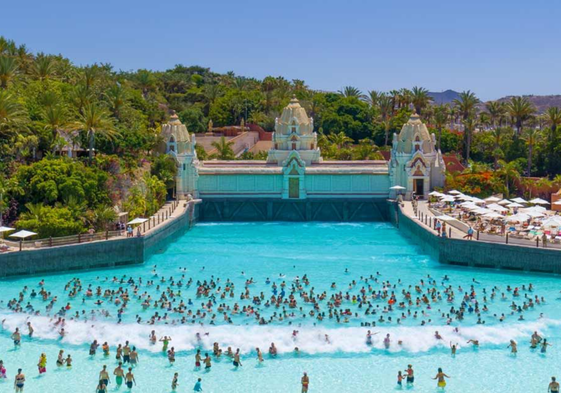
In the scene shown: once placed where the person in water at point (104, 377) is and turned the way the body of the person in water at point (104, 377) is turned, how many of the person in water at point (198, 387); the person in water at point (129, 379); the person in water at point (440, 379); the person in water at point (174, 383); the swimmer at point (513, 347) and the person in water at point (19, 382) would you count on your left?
1

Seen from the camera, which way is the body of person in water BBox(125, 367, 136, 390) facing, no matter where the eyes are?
away from the camera

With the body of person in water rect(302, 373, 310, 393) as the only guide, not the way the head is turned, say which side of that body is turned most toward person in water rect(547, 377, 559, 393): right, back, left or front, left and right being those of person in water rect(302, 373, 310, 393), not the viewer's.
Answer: right

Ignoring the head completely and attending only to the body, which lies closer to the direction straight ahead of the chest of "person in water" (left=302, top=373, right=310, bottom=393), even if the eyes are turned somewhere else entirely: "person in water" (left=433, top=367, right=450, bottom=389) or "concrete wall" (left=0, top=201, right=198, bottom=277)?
the concrete wall

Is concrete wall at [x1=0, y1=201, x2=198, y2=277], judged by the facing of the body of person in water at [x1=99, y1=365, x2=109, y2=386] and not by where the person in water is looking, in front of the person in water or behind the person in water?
in front

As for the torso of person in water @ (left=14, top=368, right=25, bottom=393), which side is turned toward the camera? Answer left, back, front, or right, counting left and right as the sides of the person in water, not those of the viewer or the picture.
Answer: back

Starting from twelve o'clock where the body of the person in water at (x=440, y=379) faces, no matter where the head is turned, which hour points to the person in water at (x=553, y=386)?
the person in water at (x=553, y=386) is roughly at 3 o'clock from the person in water at (x=440, y=379).

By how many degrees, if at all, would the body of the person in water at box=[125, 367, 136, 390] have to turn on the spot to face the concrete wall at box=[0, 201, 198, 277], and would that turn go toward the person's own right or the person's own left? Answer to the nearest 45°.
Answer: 0° — they already face it

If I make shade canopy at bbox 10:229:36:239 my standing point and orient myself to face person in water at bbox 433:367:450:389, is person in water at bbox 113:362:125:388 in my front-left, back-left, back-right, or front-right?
front-right

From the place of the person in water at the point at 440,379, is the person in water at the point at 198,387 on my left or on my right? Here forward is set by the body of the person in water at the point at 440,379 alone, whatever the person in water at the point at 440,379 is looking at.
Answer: on my left

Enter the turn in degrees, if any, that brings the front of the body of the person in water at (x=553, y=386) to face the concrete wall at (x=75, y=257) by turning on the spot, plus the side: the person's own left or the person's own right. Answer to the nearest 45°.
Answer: approximately 90° to the person's own left

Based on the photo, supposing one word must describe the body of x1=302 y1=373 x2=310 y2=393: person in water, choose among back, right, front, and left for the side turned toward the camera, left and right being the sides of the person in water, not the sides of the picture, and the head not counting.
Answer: back

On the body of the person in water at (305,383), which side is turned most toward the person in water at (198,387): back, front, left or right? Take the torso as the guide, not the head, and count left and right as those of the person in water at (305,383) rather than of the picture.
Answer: left

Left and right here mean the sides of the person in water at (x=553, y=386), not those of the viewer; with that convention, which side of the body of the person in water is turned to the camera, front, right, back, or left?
back

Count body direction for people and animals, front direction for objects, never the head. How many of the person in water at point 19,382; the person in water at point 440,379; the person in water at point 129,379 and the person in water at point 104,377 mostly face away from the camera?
4

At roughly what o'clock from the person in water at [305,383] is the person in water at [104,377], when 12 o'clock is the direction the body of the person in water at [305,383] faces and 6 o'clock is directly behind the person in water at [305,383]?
the person in water at [104,377] is roughly at 9 o'clock from the person in water at [305,383].

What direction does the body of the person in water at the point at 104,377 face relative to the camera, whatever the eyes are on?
away from the camera

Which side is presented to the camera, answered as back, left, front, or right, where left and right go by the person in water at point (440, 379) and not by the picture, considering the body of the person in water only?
back
